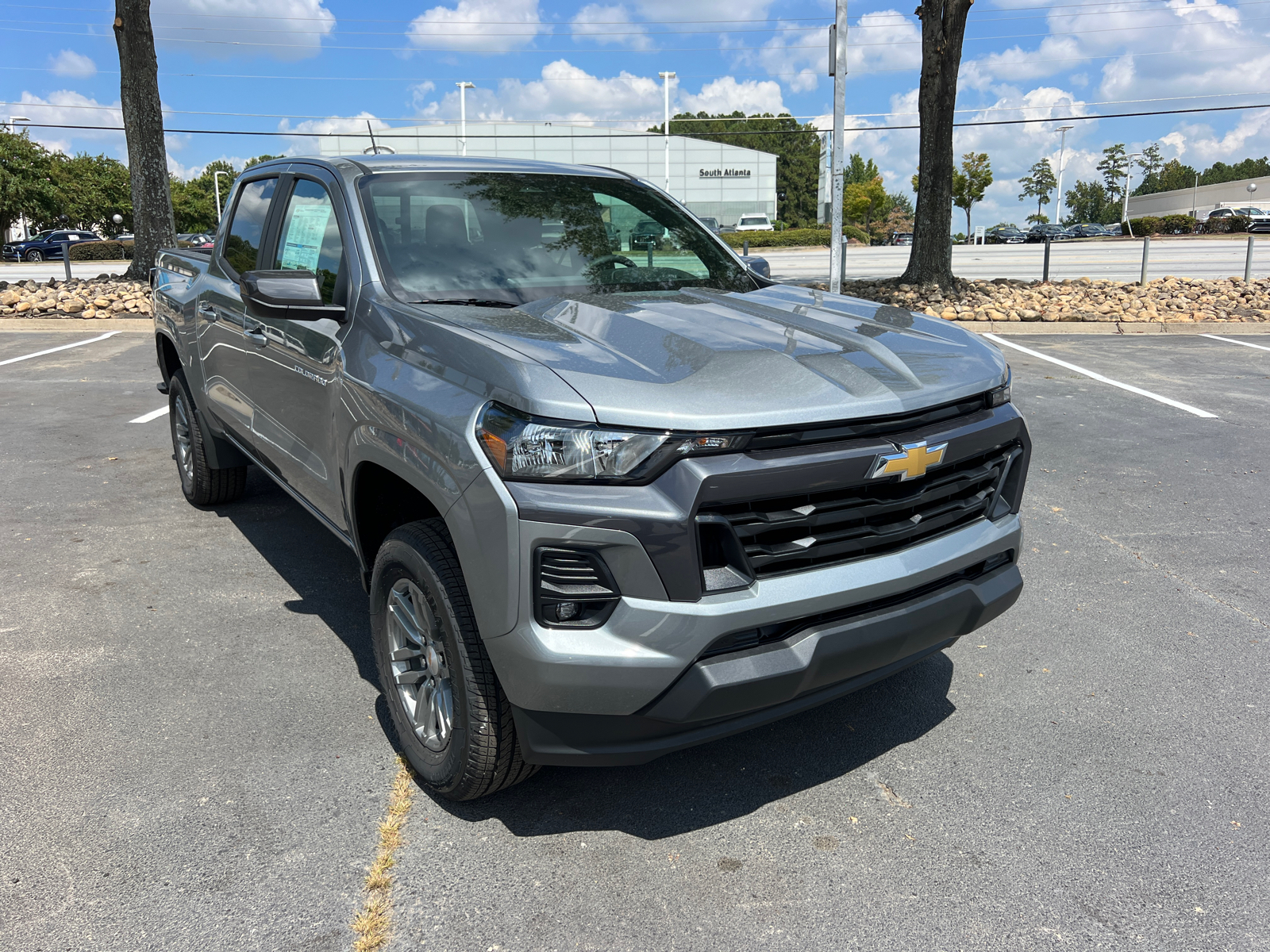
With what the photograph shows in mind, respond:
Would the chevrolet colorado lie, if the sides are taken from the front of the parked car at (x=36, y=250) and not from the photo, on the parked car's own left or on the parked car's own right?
on the parked car's own left

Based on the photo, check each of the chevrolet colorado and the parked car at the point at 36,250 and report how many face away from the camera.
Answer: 0

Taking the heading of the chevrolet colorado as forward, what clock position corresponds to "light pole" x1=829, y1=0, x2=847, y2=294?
The light pole is roughly at 8 o'clock from the chevrolet colorado.

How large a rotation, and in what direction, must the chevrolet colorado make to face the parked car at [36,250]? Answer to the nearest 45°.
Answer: approximately 180°

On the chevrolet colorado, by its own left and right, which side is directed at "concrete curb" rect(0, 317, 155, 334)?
back
